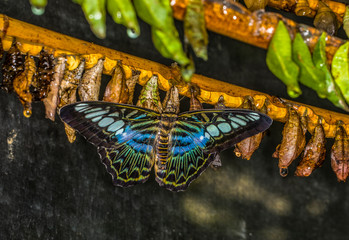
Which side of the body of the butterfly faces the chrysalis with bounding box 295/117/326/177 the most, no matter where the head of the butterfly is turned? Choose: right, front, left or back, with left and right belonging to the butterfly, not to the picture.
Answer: right

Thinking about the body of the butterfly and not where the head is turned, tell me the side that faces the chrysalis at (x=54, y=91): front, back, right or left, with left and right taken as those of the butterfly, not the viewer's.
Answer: left

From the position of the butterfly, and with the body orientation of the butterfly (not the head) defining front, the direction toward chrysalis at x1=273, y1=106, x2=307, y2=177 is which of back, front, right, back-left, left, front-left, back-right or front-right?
right

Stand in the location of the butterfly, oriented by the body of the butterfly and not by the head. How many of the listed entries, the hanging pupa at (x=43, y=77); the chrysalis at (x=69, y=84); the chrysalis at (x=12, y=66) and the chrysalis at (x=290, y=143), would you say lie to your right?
1

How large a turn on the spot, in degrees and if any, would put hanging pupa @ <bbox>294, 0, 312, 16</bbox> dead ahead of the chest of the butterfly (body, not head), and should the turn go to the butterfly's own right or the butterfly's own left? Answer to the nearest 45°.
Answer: approximately 45° to the butterfly's own right

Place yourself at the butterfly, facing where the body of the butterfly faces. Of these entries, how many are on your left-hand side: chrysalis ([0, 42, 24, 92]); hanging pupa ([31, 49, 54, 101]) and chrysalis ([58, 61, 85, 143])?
3

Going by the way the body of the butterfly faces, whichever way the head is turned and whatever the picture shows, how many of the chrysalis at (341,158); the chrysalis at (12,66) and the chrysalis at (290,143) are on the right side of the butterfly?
2

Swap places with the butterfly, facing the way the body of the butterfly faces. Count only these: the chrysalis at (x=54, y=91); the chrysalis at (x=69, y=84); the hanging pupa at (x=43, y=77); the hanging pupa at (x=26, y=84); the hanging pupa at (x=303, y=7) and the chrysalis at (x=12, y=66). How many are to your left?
5

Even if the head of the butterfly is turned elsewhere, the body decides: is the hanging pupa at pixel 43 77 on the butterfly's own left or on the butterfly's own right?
on the butterfly's own left

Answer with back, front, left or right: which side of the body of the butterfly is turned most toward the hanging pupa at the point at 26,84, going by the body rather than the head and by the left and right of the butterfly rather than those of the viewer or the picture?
left

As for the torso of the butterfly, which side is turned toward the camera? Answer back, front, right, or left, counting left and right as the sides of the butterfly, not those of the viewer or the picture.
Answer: back
